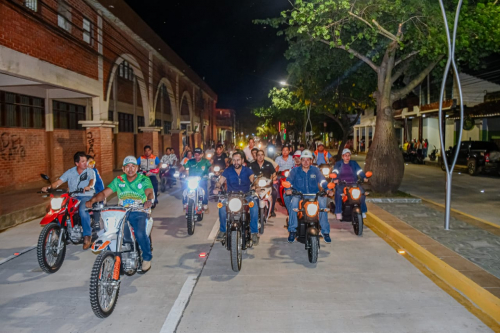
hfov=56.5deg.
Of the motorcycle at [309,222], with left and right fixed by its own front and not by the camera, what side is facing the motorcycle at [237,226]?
right

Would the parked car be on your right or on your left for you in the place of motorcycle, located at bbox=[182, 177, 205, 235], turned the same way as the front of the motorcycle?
on your left

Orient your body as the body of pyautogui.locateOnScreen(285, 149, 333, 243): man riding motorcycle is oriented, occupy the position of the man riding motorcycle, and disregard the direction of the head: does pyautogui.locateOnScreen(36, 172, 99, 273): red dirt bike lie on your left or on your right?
on your right

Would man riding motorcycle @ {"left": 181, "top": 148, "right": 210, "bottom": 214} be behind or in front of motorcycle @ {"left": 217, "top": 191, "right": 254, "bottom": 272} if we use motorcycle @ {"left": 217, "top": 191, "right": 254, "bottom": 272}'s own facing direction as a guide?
behind

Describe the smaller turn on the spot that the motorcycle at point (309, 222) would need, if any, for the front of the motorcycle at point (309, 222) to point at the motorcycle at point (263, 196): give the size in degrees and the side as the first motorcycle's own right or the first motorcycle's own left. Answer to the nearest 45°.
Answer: approximately 135° to the first motorcycle's own right

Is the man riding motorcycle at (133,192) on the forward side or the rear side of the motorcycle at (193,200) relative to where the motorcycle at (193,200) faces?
on the forward side

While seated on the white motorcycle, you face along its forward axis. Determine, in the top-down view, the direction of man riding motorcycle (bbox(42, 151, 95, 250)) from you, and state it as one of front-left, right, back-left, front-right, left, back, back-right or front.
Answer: back-right

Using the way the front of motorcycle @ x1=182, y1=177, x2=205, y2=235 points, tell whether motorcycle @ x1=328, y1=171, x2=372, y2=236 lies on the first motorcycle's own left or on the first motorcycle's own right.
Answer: on the first motorcycle's own left

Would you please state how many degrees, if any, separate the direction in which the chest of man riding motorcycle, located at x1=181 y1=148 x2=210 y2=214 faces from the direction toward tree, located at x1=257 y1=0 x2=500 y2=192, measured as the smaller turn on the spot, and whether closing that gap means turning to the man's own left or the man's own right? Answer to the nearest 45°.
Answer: approximately 90° to the man's own left
